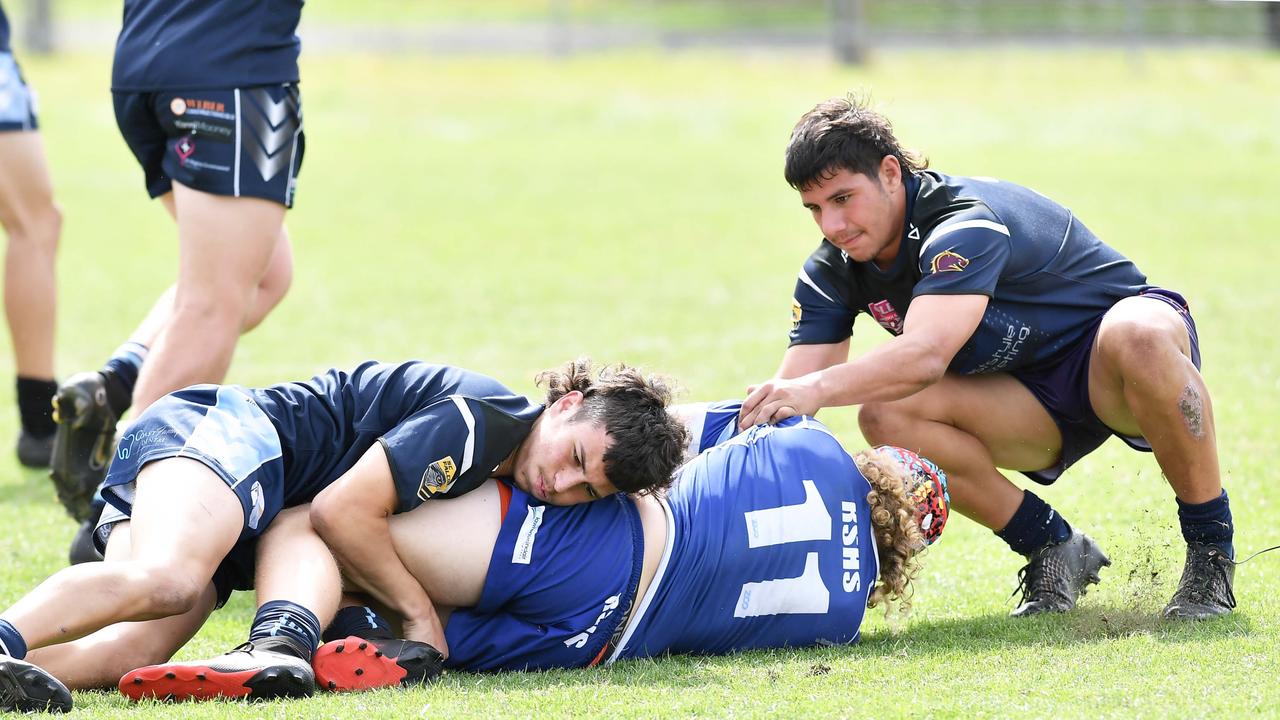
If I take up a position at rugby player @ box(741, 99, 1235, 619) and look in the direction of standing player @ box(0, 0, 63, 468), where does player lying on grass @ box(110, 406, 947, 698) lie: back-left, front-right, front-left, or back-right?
front-left

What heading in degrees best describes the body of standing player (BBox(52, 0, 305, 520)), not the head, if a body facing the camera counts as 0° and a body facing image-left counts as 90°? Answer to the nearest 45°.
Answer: approximately 225°

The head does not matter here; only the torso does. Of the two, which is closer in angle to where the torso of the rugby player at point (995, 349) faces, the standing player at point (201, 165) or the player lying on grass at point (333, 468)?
the player lying on grass

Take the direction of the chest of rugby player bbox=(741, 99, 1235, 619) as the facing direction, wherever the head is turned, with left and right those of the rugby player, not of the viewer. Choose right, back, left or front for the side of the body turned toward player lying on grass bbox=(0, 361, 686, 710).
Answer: front

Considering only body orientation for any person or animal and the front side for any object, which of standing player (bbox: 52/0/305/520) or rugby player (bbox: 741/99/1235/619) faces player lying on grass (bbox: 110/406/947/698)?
the rugby player

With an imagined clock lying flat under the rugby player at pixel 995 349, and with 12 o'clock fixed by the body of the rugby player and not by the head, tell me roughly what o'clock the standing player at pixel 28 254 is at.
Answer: The standing player is roughly at 2 o'clock from the rugby player.

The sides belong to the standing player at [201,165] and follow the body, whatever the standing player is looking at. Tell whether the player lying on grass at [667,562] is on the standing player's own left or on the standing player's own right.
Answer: on the standing player's own right

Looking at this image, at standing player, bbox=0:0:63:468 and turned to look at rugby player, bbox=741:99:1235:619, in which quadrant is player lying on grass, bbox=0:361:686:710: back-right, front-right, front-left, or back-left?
front-right

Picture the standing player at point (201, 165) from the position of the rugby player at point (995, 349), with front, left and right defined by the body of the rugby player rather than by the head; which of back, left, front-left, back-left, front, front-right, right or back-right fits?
front-right

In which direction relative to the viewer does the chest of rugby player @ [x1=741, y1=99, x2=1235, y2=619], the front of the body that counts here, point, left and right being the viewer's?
facing the viewer and to the left of the viewer

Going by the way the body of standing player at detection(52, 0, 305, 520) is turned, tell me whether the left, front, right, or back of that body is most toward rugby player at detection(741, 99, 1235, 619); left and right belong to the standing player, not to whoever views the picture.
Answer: right

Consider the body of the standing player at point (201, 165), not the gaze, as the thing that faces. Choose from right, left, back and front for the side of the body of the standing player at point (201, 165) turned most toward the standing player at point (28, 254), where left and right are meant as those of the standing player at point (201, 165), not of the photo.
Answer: left
